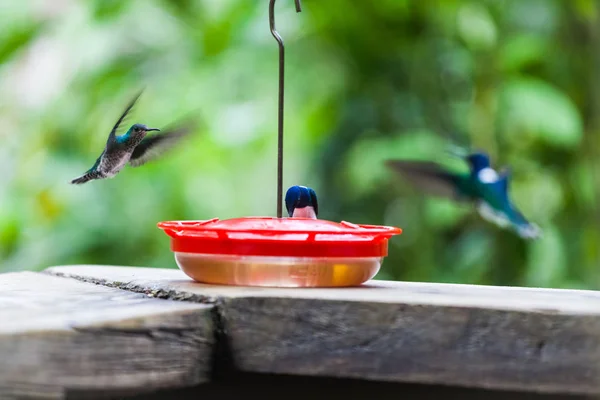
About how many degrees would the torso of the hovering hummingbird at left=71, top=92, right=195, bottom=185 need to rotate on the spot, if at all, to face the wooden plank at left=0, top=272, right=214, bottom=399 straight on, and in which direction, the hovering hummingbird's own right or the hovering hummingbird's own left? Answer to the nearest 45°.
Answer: approximately 90° to the hovering hummingbird's own right

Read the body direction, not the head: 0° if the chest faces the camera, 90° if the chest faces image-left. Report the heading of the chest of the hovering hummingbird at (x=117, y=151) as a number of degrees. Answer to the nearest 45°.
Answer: approximately 270°

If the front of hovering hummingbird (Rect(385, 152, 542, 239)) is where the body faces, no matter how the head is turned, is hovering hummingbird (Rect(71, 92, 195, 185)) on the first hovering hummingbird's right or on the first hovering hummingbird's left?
on the first hovering hummingbird's left

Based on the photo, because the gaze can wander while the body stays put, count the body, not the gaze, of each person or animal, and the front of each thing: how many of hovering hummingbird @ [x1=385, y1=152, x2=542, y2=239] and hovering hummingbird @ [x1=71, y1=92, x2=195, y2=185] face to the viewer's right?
1
